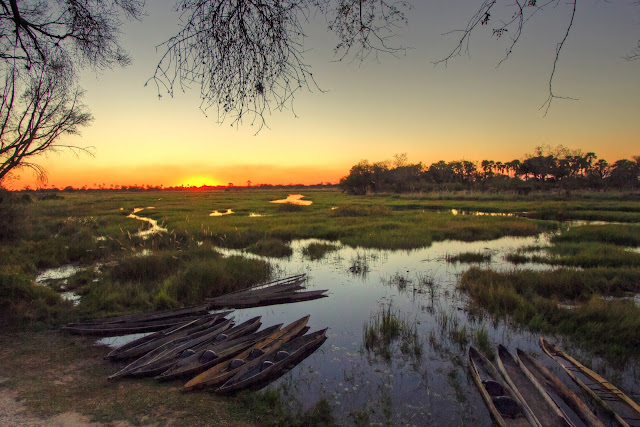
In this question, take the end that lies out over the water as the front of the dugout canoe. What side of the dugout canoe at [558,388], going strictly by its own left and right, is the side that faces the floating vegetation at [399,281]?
front

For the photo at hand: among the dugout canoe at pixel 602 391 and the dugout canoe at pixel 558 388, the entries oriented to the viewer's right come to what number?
0

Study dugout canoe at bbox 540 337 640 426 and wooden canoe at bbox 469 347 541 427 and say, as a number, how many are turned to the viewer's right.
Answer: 0

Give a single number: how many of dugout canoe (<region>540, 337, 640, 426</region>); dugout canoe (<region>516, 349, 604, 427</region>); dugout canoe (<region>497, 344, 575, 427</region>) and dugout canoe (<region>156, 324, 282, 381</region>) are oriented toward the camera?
0

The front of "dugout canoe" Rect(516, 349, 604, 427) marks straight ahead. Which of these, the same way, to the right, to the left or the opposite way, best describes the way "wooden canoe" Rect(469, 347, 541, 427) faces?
the same way

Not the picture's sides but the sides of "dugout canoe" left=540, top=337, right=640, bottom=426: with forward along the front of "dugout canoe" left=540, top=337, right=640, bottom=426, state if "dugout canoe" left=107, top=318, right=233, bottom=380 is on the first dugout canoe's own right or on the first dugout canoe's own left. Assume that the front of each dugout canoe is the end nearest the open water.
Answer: on the first dugout canoe's own left

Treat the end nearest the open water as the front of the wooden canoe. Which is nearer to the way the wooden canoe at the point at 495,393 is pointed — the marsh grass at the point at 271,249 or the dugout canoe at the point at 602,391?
the marsh grass

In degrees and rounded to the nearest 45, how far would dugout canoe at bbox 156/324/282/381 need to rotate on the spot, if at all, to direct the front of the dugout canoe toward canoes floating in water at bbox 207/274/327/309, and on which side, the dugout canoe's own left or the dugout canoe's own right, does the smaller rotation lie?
approximately 45° to the dugout canoe's own left

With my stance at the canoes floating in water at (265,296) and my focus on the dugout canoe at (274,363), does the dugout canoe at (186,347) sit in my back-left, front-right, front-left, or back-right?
front-right

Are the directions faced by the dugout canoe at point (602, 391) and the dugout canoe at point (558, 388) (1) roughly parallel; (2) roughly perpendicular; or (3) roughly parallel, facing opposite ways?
roughly parallel

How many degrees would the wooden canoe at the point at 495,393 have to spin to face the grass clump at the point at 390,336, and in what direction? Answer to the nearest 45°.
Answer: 0° — it already faces it

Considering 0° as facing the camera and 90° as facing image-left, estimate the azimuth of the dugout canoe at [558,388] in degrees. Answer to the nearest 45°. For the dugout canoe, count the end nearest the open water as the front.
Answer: approximately 135°

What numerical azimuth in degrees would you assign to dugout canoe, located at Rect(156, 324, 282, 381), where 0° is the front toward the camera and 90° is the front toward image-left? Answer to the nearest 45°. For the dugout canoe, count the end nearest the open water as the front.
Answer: approximately 225°

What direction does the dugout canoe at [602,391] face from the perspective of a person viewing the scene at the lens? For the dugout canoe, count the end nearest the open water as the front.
facing away from the viewer and to the left of the viewer

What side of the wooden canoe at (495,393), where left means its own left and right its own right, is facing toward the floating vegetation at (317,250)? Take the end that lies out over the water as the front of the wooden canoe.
front

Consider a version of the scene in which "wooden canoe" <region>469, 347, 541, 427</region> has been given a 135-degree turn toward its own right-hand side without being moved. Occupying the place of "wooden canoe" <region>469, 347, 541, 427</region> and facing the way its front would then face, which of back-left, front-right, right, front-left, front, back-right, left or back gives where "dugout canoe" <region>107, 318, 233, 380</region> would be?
back

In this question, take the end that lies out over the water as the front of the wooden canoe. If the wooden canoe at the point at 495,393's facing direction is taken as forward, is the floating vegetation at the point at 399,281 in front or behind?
in front

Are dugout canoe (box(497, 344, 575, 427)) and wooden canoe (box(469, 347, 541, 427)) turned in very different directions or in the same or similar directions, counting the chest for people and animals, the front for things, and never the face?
same or similar directions

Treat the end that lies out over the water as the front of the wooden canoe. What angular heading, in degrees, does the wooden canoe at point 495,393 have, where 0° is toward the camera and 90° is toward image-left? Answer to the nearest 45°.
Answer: approximately 135°

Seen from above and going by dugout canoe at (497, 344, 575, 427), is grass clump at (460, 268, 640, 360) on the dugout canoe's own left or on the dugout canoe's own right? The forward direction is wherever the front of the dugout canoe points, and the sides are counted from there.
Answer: on the dugout canoe's own right
